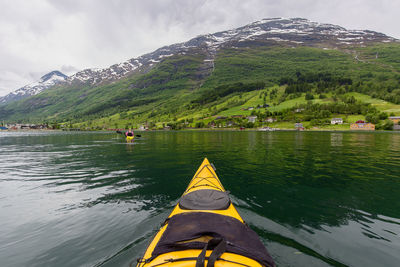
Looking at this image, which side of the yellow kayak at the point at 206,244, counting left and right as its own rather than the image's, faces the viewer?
back
